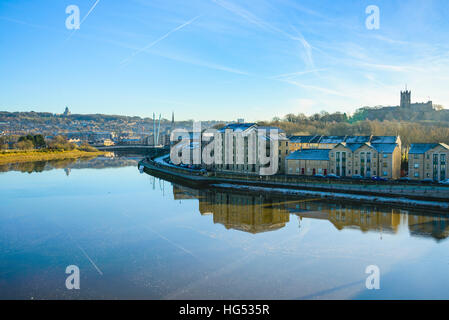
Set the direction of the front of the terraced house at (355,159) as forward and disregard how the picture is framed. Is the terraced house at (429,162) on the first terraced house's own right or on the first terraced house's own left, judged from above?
on the first terraced house's own left

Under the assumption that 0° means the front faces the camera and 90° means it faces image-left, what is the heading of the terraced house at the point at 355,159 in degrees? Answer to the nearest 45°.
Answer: approximately 0°

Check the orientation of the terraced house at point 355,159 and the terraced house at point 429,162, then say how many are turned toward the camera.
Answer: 2

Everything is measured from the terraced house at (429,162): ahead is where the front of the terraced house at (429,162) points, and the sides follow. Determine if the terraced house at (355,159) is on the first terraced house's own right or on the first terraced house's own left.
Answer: on the first terraced house's own right

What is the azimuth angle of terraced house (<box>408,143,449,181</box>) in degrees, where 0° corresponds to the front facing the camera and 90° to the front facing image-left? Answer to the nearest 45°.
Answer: approximately 0°
